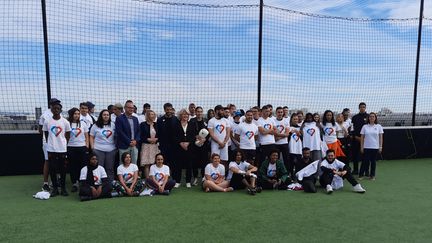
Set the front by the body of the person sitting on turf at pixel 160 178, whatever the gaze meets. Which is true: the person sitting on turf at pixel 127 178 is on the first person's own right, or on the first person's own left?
on the first person's own right

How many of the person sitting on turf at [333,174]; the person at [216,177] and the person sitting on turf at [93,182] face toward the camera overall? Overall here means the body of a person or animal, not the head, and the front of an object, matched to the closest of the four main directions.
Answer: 3

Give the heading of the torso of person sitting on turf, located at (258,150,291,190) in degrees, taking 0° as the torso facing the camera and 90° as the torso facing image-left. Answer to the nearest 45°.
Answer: approximately 0°

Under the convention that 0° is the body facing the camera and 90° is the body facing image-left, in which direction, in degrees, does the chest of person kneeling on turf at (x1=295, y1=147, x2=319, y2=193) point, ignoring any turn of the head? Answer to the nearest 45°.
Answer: approximately 0°

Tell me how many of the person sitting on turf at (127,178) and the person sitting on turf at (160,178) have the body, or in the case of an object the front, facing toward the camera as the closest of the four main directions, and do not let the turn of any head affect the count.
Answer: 2

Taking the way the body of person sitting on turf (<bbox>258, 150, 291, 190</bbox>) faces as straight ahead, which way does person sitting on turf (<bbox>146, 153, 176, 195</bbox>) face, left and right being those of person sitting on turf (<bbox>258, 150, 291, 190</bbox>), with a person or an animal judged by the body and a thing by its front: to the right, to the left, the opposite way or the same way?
the same way

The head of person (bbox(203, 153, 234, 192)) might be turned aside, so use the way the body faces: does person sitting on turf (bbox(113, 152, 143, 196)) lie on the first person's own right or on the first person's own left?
on the first person's own right

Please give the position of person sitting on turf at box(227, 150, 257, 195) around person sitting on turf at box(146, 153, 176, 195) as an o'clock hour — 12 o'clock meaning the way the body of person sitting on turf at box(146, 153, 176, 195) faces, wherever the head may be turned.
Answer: person sitting on turf at box(227, 150, 257, 195) is roughly at 9 o'clock from person sitting on turf at box(146, 153, 176, 195).

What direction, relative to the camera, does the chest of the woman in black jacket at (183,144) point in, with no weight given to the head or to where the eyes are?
toward the camera

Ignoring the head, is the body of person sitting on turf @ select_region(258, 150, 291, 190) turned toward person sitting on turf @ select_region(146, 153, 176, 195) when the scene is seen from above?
no

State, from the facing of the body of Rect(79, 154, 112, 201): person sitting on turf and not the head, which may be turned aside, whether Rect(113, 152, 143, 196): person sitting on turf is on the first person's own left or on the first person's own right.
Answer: on the first person's own left

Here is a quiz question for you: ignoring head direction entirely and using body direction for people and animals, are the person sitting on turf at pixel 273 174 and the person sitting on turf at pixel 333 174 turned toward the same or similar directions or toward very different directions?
same or similar directions

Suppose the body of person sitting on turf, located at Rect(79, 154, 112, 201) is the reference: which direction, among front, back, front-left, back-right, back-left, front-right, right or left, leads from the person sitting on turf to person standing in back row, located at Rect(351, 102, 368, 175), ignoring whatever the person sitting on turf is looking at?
left

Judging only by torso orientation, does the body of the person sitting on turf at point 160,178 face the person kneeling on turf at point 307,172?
no

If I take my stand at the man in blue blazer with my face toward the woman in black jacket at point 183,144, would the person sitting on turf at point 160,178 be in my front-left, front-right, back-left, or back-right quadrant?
front-right

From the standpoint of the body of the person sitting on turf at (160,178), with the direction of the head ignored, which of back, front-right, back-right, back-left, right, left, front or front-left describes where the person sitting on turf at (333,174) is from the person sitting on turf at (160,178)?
left

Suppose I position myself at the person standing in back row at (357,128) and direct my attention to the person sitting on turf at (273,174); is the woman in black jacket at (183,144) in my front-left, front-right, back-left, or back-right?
front-right

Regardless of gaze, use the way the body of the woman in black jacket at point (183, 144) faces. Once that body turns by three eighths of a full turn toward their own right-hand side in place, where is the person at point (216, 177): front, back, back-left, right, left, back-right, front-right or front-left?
back

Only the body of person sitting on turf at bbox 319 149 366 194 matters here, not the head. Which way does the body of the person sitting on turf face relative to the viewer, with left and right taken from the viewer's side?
facing the viewer

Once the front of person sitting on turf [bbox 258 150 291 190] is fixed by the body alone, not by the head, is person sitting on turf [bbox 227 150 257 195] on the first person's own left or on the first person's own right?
on the first person's own right

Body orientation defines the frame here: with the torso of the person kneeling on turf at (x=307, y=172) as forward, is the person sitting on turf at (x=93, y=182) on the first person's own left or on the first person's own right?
on the first person's own right

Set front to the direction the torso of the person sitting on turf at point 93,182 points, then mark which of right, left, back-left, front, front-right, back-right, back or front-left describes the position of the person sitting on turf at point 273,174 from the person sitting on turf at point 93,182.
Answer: left

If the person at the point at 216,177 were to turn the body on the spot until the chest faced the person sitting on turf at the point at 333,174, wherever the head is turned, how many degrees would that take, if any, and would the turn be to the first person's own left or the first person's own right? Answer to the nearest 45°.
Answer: approximately 90° to the first person's own left

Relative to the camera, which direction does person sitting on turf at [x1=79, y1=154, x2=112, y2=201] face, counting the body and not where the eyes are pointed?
toward the camera
